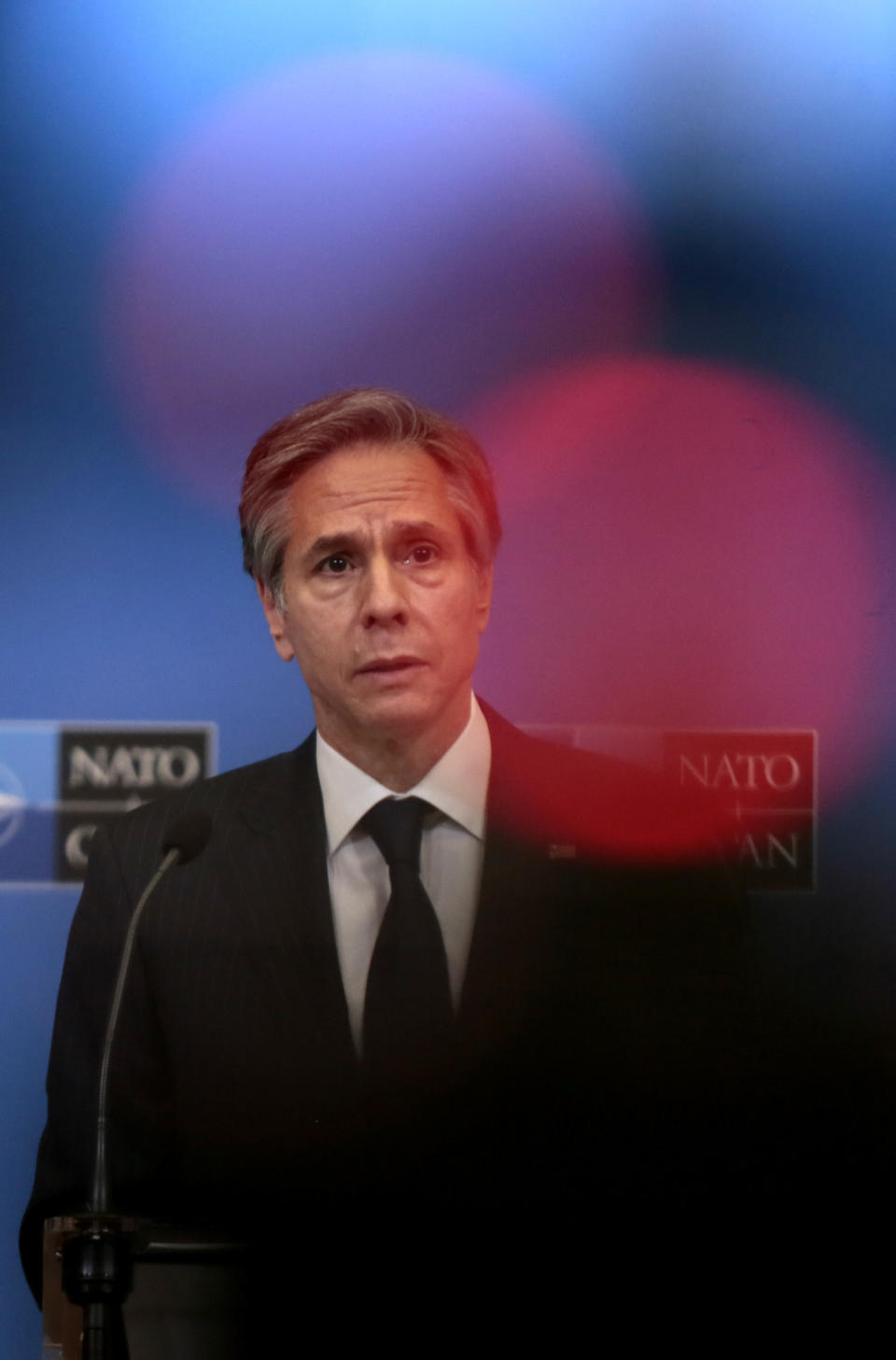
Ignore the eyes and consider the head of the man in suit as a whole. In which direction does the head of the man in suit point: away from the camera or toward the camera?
toward the camera

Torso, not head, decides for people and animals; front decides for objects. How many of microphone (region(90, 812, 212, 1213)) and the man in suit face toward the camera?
1

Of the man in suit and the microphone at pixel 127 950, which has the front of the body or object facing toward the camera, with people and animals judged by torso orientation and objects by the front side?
the man in suit

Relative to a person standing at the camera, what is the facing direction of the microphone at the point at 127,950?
facing away from the viewer and to the right of the viewer

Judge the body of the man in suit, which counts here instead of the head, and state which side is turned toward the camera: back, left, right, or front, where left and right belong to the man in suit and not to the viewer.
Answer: front
